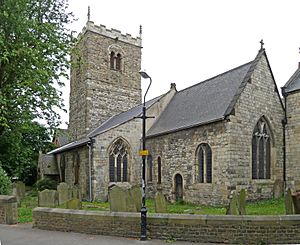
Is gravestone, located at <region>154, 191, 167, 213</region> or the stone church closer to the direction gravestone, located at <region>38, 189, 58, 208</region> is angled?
the gravestone

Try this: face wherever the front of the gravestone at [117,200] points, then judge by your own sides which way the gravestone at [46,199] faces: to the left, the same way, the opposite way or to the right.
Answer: the same way

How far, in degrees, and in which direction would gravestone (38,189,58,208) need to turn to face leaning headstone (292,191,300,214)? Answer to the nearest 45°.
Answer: approximately 45° to its left

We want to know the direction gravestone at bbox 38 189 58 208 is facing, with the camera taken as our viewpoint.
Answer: facing the viewer

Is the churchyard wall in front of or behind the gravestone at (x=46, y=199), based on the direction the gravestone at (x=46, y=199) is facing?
in front

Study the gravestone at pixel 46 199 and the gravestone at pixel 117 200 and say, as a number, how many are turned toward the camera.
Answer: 2

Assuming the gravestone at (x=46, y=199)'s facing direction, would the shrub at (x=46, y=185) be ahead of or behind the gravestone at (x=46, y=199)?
behind

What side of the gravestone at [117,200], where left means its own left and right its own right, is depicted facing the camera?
front
